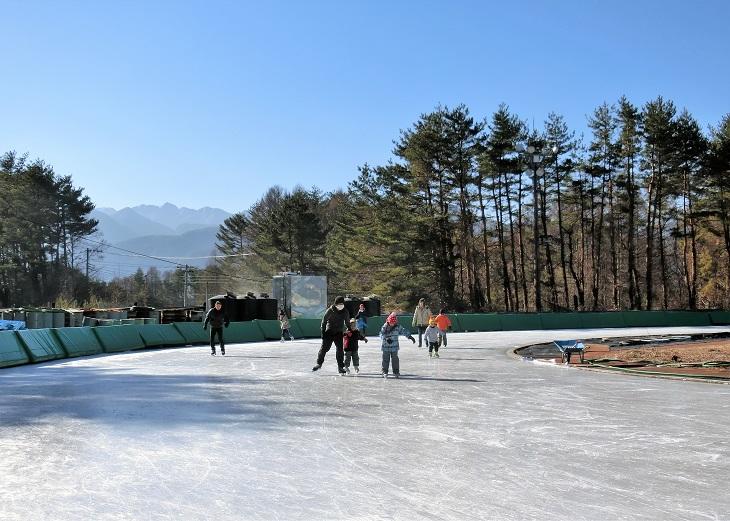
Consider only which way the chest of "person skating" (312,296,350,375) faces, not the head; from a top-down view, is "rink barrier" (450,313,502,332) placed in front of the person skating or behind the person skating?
behind

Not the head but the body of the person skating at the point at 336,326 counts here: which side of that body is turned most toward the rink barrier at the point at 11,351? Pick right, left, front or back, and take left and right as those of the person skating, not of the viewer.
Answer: right

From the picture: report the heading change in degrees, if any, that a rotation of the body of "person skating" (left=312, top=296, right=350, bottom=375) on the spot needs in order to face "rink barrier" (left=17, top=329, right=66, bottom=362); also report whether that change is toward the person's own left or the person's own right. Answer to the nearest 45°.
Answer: approximately 135° to the person's own right

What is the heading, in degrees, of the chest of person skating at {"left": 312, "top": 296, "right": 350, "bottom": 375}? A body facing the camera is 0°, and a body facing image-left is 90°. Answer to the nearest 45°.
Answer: approximately 0°
